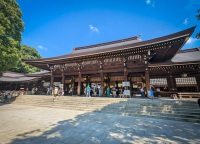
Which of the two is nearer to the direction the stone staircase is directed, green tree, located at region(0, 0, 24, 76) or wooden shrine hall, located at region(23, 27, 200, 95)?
the green tree

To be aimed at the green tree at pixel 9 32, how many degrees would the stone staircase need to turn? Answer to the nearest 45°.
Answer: approximately 45° to its right

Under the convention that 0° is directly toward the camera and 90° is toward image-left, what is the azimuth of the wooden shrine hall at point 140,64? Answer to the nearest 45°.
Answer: approximately 45°

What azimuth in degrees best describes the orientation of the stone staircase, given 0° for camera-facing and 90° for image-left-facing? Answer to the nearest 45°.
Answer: approximately 45°

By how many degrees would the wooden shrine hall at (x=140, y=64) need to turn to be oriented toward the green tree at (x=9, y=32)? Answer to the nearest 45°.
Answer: approximately 45° to its right
